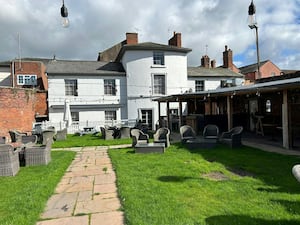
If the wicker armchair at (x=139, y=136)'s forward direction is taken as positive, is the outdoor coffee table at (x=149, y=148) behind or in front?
in front

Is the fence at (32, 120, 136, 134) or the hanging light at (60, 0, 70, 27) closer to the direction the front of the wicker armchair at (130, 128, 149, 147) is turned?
the hanging light

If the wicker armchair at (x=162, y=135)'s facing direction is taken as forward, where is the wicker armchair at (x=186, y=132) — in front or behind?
behind

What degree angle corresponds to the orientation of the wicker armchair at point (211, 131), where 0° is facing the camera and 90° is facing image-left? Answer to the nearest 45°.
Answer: approximately 0°

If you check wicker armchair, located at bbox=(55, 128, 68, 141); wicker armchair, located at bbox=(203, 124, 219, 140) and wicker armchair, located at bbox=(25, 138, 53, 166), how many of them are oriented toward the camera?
1

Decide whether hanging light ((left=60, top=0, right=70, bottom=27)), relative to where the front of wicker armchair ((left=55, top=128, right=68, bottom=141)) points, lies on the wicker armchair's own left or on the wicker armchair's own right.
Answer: on the wicker armchair's own left

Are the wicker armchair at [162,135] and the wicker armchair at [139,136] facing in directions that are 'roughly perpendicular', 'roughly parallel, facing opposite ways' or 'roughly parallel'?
roughly perpendicular

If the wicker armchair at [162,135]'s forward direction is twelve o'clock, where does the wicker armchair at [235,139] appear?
the wicker armchair at [235,139] is roughly at 8 o'clock from the wicker armchair at [162,135].

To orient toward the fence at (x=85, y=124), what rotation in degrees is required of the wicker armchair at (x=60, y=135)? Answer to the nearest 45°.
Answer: approximately 90° to its right
